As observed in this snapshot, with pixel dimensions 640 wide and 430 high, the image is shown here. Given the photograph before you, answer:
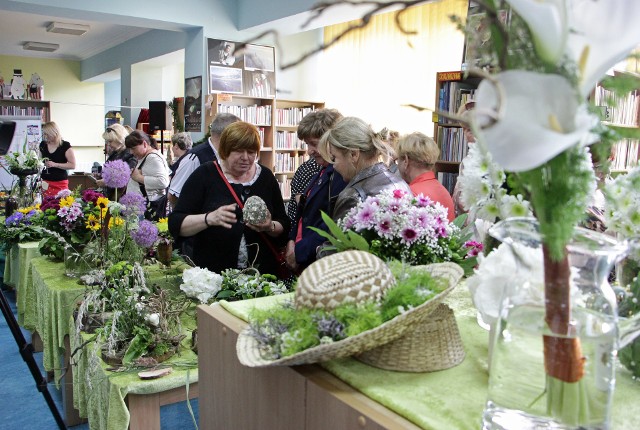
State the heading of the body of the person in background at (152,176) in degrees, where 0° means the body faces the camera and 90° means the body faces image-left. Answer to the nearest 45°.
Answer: approximately 90°

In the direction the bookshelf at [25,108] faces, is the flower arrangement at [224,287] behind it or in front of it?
in front

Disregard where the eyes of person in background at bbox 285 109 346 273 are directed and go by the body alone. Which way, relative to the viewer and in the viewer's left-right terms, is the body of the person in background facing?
facing the viewer and to the left of the viewer

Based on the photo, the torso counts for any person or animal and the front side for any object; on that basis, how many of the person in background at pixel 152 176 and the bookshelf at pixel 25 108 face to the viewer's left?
1

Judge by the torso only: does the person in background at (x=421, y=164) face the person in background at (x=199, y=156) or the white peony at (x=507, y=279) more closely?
the person in background

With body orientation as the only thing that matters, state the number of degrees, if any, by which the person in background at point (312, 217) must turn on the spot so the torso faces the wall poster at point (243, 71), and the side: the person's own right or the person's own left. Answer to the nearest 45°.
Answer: approximately 135° to the person's own right

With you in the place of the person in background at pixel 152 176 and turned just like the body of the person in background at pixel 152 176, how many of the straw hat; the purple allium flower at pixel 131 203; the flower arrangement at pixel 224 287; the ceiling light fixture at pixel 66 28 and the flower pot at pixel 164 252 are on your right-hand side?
1

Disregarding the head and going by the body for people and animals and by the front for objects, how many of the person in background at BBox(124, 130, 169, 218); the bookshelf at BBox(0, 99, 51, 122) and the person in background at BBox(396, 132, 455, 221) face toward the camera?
1

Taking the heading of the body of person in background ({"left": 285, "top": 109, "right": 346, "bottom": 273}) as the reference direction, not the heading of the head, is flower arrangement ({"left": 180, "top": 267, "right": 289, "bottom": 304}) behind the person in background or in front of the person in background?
in front
